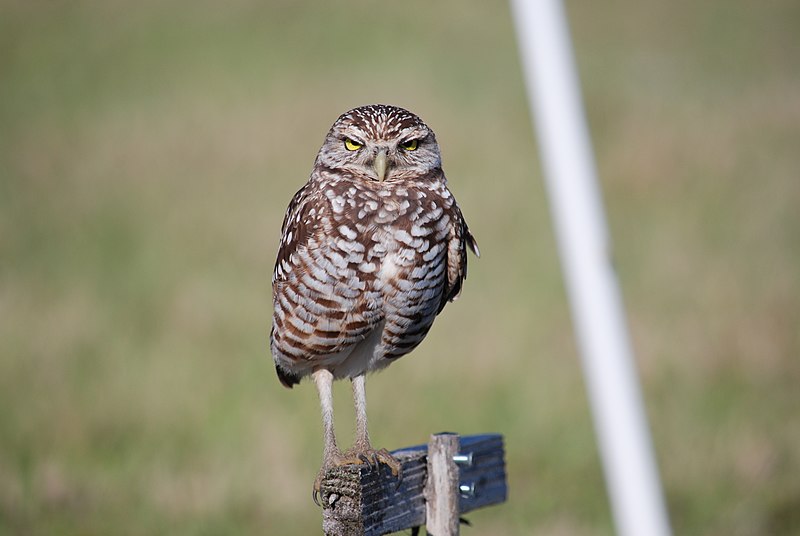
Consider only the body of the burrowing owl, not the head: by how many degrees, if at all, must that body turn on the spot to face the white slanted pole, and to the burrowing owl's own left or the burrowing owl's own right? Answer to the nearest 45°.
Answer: approximately 135° to the burrowing owl's own left

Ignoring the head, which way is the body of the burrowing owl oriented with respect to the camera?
toward the camera
